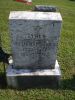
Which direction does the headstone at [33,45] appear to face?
toward the camera
